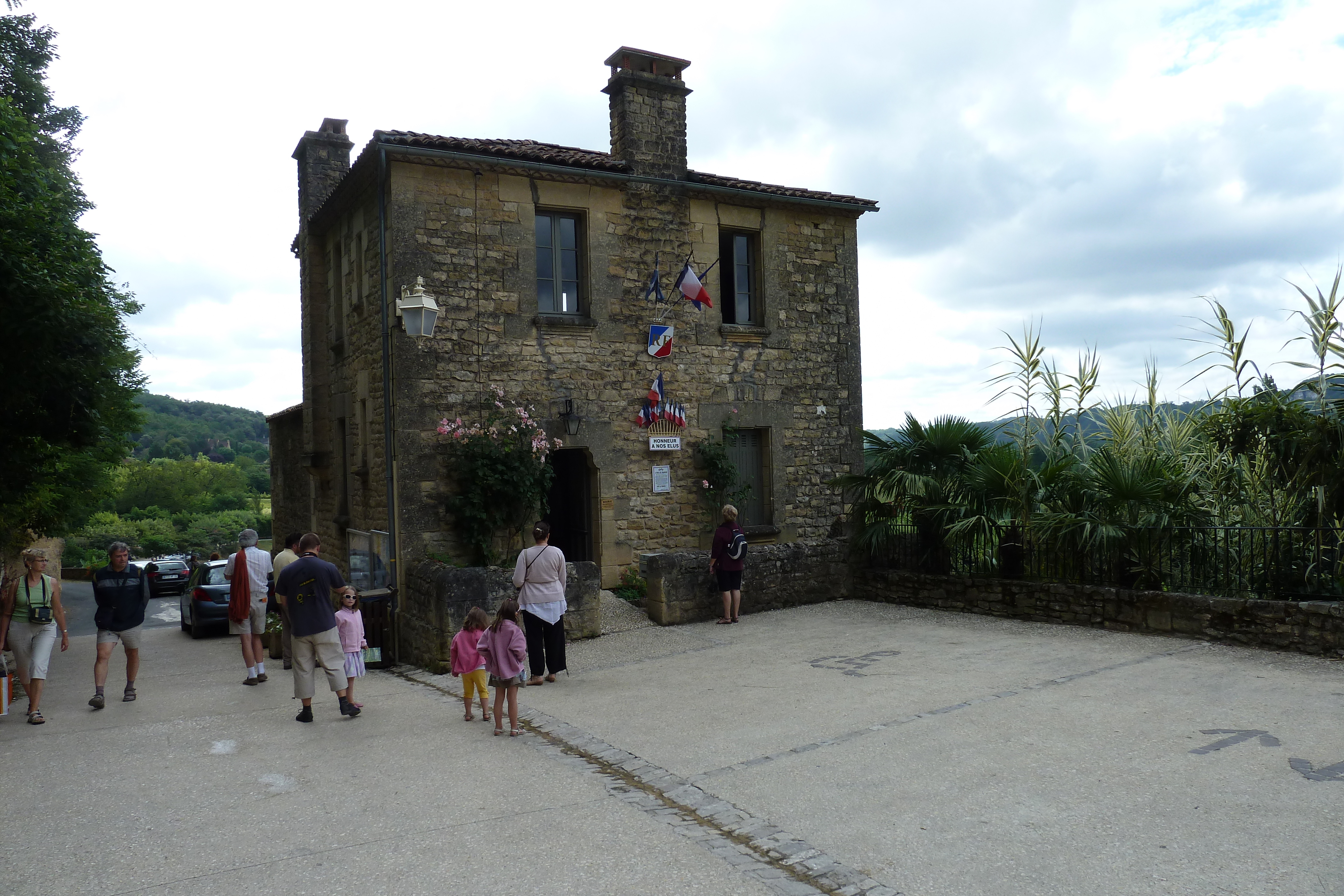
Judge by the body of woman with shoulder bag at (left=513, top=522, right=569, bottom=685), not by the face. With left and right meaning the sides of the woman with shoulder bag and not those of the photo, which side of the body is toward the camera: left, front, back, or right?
back

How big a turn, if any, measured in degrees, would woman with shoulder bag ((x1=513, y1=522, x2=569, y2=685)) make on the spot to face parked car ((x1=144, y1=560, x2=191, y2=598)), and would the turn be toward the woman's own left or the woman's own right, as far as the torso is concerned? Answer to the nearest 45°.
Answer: approximately 45° to the woman's own left

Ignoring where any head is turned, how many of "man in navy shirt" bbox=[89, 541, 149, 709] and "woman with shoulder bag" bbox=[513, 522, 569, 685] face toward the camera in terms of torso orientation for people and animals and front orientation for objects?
1

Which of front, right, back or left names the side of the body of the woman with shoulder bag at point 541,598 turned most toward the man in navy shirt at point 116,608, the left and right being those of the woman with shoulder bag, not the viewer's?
left

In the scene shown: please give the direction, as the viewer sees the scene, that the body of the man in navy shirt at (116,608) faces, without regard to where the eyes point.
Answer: toward the camera

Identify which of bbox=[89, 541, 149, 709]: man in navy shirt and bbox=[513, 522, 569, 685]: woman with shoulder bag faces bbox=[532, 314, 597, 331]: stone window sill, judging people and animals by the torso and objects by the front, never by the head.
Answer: the woman with shoulder bag

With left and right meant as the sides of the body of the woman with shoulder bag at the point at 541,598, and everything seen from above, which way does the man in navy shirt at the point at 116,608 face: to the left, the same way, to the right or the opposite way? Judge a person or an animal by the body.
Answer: the opposite way

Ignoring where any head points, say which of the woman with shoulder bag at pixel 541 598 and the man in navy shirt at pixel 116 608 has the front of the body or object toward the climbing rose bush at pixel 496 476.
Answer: the woman with shoulder bag

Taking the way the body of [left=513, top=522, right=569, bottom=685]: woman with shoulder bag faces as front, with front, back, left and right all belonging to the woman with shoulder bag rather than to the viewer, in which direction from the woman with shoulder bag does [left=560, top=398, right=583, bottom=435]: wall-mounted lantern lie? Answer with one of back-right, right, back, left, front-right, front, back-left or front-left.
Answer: front

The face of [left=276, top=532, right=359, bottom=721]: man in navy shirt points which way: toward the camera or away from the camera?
away from the camera
